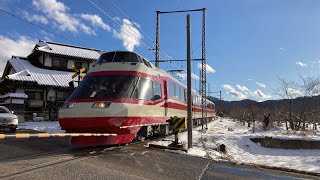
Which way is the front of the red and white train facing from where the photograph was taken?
facing the viewer and to the left of the viewer
